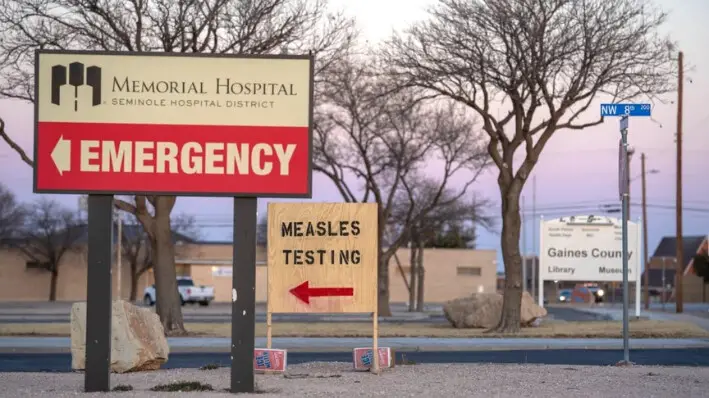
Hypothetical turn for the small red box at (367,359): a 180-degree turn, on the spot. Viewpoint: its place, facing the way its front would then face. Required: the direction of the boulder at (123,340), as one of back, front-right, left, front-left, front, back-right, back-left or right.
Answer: left

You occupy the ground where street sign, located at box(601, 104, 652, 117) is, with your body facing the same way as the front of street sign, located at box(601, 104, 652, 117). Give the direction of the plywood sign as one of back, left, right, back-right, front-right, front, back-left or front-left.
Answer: front-right

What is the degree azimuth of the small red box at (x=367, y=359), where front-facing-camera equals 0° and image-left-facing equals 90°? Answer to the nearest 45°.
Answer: approximately 0°

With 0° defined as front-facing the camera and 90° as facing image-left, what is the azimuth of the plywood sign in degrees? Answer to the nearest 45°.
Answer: approximately 0°
